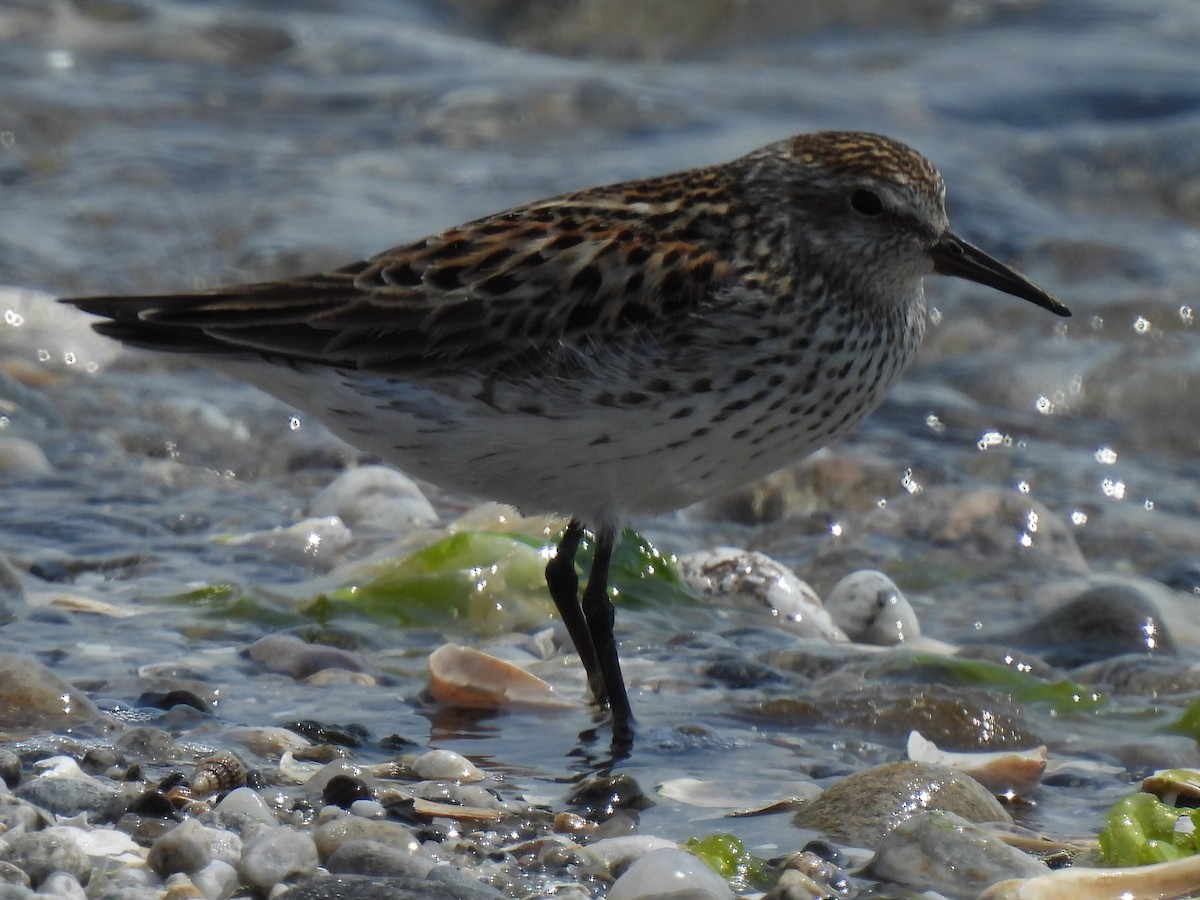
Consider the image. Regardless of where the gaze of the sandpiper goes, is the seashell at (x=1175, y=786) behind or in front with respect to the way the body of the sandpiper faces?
in front

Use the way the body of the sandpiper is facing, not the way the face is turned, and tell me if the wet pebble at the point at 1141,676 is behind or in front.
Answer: in front

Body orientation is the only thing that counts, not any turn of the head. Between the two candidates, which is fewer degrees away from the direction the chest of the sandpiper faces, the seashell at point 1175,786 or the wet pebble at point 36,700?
the seashell

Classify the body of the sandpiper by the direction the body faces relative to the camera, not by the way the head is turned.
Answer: to the viewer's right

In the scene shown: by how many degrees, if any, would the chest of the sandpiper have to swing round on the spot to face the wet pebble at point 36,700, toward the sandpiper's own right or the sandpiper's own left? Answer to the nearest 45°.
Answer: approximately 180°

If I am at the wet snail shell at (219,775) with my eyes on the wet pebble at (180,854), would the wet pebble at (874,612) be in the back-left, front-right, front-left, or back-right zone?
back-left

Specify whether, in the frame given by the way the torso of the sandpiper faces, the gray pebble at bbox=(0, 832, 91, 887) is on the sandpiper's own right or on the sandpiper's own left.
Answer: on the sandpiper's own right

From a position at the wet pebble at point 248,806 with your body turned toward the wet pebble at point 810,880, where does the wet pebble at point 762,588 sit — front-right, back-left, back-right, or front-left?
front-left

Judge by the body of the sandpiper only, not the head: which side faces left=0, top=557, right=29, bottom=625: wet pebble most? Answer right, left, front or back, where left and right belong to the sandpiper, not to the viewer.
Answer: back

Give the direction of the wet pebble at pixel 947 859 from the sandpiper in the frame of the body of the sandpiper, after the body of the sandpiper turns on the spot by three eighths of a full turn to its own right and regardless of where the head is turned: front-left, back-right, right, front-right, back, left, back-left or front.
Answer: left

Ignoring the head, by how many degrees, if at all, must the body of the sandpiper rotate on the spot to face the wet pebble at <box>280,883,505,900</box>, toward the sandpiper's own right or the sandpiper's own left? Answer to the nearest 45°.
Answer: approximately 90° to the sandpiper's own right

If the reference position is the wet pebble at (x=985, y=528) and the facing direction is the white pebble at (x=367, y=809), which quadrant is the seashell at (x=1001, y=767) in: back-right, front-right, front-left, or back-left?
front-left

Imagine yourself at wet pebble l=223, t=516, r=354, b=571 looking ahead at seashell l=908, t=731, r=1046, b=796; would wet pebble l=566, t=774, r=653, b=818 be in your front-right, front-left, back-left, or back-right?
front-right

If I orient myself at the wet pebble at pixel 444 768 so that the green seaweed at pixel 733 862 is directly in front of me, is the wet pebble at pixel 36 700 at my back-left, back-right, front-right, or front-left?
back-right

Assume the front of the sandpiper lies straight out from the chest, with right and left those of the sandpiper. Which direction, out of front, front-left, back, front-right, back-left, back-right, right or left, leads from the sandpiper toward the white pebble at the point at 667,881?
right
